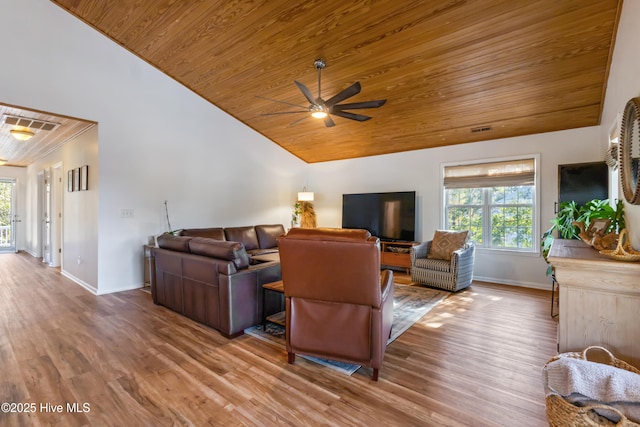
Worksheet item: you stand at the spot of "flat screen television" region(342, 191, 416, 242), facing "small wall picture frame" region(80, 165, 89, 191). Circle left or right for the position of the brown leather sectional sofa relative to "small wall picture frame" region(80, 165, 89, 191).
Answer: left

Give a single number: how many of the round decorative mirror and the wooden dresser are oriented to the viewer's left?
2

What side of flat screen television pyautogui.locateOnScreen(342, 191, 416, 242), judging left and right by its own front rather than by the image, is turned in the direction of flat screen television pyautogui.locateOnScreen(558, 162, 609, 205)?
left

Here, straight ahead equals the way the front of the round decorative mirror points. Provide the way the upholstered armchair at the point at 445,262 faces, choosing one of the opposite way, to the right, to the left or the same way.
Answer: to the left

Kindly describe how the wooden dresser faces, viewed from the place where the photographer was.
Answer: facing to the left of the viewer

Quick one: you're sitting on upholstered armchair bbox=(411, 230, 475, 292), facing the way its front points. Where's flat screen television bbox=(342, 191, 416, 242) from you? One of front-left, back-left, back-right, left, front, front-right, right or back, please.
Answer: right

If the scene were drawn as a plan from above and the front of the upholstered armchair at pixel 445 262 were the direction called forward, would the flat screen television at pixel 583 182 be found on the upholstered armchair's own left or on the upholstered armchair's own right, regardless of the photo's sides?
on the upholstered armchair's own left

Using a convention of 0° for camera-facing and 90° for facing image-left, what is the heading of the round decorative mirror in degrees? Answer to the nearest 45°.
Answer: approximately 90°

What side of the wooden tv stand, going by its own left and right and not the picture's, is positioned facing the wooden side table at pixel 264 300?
front

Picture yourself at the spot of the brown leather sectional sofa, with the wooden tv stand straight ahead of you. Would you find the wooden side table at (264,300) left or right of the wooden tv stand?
right

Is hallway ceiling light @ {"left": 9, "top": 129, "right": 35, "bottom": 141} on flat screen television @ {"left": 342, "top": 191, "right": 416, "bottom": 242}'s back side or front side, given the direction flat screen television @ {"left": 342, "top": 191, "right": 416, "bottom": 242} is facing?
on the front side

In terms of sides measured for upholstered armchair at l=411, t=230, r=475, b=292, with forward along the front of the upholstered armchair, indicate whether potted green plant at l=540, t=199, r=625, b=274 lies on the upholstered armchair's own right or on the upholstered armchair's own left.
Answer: on the upholstered armchair's own left

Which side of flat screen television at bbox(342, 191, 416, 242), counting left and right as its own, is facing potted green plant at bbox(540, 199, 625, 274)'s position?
left

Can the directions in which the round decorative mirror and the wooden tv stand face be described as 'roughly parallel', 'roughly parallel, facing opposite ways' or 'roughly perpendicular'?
roughly perpendicular

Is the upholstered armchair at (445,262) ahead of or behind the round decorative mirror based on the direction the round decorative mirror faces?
ahead
